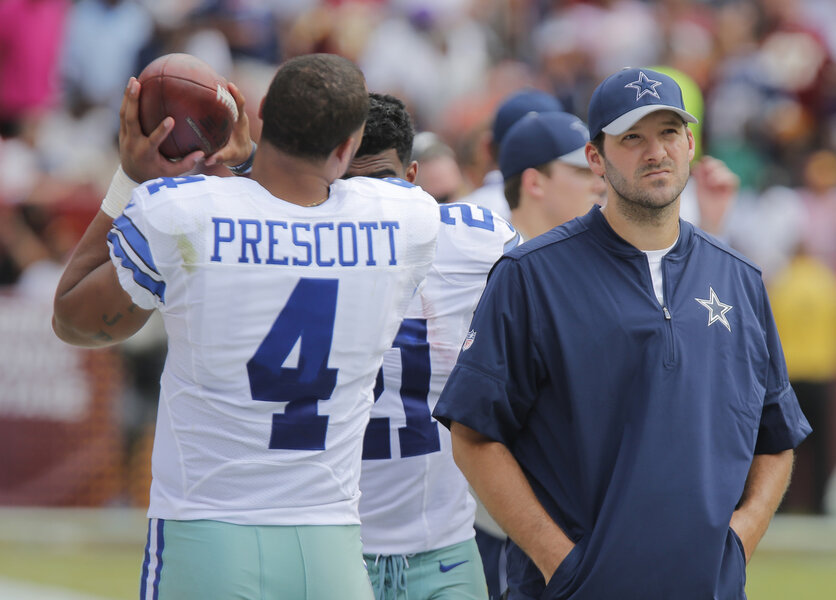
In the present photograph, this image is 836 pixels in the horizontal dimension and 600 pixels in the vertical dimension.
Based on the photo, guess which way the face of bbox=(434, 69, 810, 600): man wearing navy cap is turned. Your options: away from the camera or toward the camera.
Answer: toward the camera

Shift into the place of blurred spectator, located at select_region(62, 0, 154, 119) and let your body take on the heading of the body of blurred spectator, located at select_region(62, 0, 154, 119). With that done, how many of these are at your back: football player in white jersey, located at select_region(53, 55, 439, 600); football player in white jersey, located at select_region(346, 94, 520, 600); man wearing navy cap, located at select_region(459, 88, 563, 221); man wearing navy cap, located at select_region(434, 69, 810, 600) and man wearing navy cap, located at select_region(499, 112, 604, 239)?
0

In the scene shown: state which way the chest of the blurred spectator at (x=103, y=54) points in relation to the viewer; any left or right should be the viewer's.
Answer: facing the viewer

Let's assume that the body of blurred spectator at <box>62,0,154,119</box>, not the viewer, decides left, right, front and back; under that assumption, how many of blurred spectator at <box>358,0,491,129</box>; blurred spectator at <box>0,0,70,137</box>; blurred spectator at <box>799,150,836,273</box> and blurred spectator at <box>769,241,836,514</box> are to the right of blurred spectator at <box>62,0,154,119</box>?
1

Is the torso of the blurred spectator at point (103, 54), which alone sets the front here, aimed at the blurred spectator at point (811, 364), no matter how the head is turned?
no

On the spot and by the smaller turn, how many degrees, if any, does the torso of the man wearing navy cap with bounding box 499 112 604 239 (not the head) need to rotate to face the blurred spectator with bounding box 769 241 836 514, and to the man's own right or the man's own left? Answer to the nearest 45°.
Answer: approximately 90° to the man's own left

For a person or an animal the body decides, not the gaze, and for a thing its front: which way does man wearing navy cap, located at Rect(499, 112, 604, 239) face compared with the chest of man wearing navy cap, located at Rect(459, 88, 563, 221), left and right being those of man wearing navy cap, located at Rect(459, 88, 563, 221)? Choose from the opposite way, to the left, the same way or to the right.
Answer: the same way

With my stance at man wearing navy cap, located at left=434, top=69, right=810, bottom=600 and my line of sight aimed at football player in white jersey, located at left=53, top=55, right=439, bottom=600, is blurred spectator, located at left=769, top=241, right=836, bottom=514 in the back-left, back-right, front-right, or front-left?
back-right

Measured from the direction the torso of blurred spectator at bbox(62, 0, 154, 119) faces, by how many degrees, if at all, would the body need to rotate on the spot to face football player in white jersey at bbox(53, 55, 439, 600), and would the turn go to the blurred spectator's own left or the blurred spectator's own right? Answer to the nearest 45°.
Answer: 0° — they already face them
